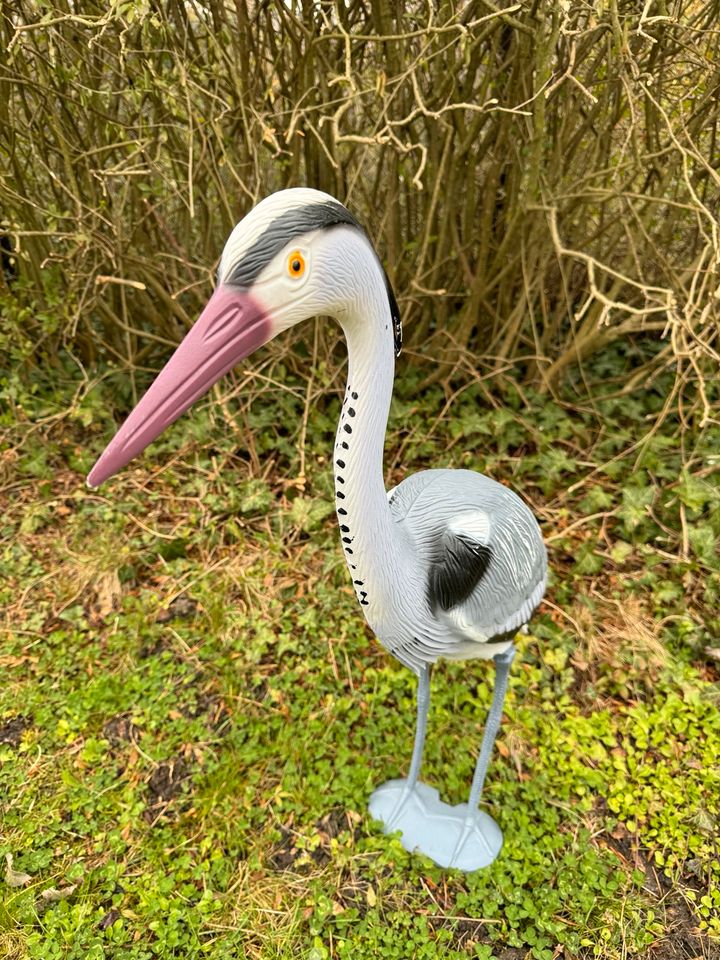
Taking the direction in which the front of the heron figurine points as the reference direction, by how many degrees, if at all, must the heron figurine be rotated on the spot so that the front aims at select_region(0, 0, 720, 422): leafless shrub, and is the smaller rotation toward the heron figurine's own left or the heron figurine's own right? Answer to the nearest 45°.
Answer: approximately 135° to the heron figurine's own right

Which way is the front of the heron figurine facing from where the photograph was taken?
facing the viewer and to the left of the viewer
